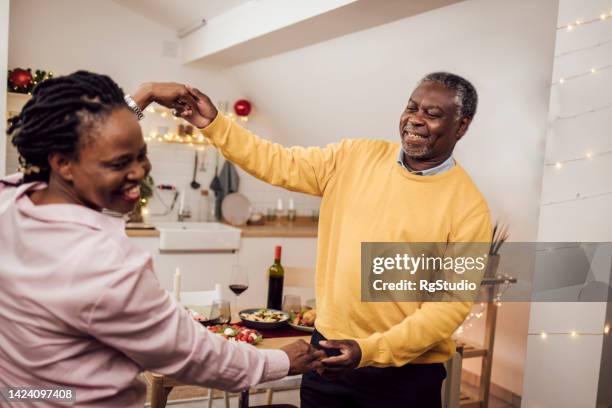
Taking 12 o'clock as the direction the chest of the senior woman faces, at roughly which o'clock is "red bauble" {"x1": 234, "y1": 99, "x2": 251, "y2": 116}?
The red bauble is roughly at 11 o'clock from the senior woman.

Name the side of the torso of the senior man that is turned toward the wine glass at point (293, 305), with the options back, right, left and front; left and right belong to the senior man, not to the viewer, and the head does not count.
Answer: right

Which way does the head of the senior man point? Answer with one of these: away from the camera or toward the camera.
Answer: toward the camera

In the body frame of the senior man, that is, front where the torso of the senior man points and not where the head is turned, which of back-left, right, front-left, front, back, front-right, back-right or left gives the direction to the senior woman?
front

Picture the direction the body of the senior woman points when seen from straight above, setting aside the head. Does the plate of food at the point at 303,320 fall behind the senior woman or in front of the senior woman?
in front

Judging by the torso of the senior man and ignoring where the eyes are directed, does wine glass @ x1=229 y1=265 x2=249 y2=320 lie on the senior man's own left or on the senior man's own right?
on the senior man's own right

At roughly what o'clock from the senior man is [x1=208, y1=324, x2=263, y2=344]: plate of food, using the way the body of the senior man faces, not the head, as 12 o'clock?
The plate of food is roughly at 3 o'clock from the senior man.

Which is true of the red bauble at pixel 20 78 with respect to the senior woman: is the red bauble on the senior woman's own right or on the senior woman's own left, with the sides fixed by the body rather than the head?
on the senior woman's own left

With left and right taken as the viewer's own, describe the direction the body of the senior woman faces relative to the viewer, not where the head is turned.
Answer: facing away from the viewer and to the right of the viewer

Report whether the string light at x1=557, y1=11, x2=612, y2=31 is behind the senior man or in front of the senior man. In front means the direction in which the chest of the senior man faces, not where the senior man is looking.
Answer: behind

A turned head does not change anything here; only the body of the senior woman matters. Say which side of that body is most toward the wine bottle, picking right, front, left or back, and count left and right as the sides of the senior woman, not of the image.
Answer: front

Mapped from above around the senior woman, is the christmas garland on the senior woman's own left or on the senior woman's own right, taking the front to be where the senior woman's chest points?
on the senior woman's own left

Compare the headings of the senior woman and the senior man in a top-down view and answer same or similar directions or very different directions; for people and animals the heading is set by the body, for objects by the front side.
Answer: very different directions

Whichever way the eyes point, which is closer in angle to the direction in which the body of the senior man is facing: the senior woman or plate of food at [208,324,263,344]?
the senior woman
